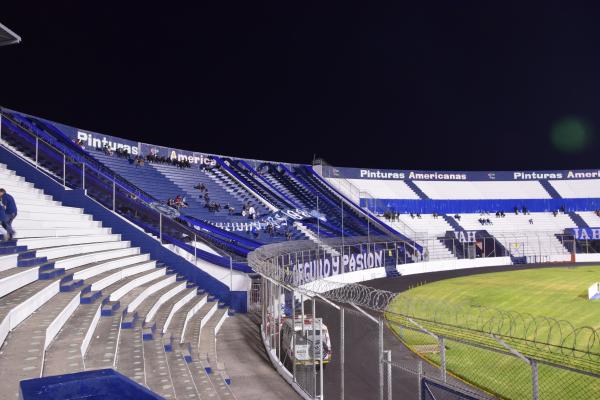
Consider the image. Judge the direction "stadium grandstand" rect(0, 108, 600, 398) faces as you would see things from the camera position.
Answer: facing the viewer and to the right of the viewer

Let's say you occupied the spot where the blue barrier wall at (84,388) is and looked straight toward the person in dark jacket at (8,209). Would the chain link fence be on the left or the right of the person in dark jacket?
right
